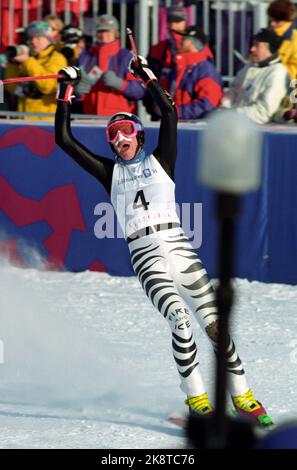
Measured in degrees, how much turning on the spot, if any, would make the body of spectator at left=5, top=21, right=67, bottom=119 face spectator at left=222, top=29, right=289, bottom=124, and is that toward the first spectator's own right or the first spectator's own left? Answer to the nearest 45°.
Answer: approximately 90° to the first spectator's own left

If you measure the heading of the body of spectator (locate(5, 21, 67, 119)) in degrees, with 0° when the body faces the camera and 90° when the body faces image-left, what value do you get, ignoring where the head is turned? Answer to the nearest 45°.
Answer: approximately 45°

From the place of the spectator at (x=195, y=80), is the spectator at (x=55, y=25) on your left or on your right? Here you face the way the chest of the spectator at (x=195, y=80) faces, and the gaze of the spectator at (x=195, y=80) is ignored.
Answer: on your right

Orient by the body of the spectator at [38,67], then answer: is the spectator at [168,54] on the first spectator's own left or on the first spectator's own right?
on the first spectator's own left

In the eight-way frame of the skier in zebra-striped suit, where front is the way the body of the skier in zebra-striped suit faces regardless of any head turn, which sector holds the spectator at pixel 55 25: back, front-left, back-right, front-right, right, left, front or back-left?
back

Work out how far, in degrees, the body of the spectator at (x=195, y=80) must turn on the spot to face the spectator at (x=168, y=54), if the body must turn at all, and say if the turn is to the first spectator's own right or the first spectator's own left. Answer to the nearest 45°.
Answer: approximately 90° to the first spectator's own right

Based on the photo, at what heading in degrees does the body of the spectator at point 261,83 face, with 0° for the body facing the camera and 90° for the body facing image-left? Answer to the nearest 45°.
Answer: approximately 45°
